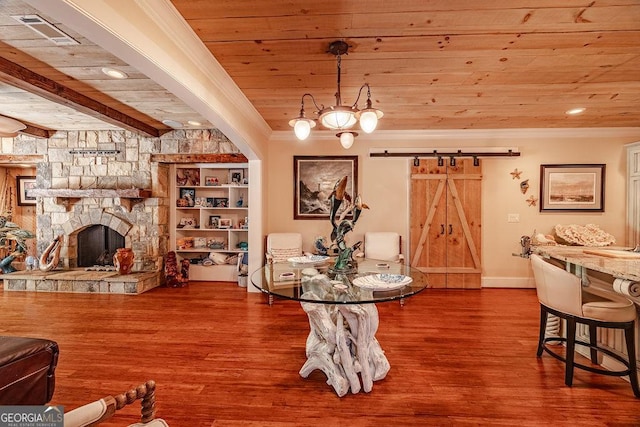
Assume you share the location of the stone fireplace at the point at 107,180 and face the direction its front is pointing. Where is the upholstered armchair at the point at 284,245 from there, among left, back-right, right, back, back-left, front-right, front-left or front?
front-left

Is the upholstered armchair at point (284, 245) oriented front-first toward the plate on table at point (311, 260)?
yes

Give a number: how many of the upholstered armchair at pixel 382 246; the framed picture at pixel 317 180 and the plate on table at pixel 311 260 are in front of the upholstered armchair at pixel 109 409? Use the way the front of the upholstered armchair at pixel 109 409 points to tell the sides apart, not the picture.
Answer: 3

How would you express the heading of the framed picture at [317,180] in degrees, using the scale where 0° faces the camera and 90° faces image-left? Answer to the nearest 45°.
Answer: approximately 0°

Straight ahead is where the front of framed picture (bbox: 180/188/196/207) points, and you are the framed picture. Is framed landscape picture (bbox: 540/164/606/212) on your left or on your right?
on your left

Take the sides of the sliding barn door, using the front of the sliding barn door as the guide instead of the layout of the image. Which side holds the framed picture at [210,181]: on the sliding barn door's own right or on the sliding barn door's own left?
on the sliding barn door's own right

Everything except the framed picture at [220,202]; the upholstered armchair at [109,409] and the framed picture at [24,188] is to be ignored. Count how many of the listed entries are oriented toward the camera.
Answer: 2
